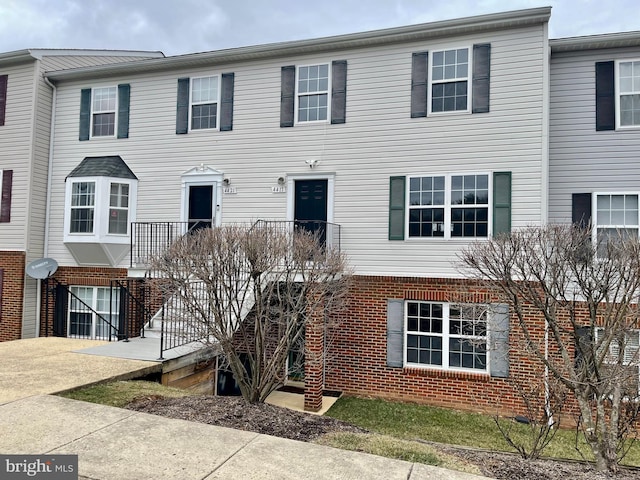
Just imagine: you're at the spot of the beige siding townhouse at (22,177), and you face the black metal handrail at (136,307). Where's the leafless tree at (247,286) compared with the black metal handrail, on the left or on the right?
right

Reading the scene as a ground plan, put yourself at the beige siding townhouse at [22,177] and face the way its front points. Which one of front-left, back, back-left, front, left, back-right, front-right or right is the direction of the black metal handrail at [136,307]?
left

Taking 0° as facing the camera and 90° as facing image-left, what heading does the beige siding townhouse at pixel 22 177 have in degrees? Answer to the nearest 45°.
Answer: approximately 45°

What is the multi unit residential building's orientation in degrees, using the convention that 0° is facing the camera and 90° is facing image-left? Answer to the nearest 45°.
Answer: approximately 45°

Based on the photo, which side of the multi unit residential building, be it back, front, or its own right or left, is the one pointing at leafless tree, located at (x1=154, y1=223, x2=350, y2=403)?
front

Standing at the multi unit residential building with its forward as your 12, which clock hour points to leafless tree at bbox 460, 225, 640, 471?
The leafless tree is roughly at 10 o'clock from the multi unit residential building.
